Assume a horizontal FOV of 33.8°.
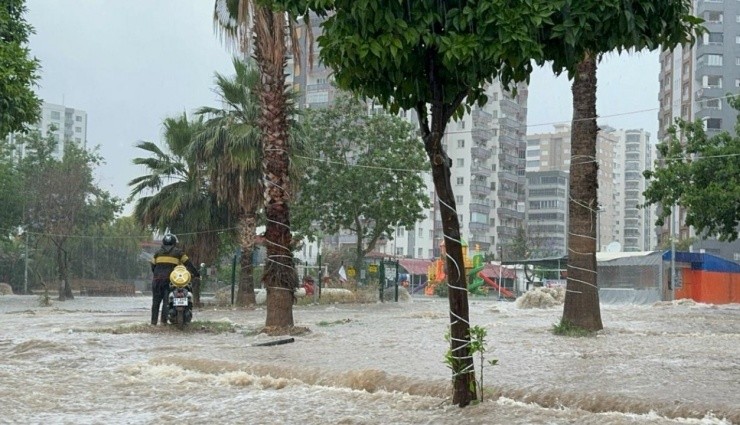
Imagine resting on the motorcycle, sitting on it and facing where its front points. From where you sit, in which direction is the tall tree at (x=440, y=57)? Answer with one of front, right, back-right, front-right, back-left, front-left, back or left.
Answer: back

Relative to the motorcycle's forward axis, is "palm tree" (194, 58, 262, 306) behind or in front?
in front

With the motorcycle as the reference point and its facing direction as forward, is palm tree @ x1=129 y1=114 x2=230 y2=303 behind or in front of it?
in front

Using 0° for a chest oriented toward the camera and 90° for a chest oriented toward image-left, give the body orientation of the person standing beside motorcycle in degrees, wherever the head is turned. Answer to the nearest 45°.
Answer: approximately 180°

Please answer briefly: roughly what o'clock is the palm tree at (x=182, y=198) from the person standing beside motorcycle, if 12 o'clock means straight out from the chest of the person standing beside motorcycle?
The palm tree is roughly at 12 o'clock from the person standing beside motorcycle.

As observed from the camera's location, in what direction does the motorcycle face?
facing away from the viewer

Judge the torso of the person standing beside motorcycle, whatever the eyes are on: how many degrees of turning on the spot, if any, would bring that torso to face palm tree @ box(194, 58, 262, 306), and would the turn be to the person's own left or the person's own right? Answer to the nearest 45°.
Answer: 0° — they already face it

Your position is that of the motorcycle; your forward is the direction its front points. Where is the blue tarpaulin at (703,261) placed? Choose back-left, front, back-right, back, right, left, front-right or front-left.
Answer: front-right
